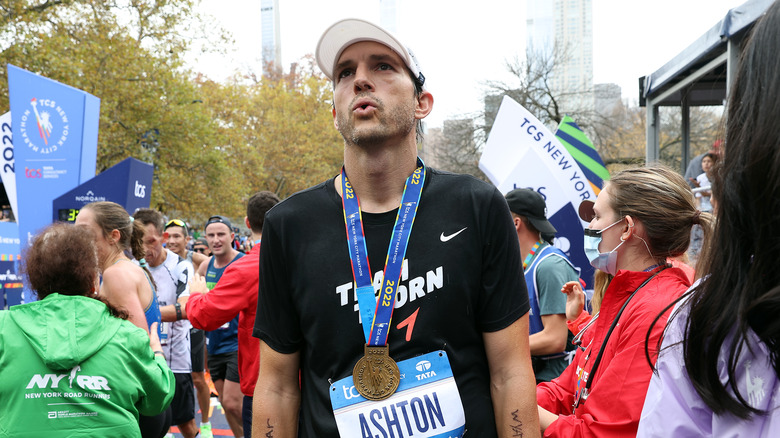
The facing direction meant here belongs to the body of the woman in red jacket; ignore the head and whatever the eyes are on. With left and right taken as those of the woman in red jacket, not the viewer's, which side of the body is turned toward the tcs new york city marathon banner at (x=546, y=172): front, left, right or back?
right

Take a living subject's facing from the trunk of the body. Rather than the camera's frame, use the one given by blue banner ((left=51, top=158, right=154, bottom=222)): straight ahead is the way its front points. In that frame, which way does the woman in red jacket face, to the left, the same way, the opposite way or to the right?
to the right

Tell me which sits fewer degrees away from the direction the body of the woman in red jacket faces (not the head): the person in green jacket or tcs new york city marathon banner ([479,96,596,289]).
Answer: the person in green jacket

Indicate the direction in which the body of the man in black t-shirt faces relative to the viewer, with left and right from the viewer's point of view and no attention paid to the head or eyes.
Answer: facing the viewer

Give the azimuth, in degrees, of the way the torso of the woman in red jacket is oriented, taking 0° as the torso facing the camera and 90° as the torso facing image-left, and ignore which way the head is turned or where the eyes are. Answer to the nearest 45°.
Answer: approximately 90°

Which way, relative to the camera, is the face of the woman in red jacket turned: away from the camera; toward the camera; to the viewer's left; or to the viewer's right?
to the viewer's left

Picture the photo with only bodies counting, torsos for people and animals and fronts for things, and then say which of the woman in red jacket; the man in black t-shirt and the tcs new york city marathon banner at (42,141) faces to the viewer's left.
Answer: the woman in red jacket

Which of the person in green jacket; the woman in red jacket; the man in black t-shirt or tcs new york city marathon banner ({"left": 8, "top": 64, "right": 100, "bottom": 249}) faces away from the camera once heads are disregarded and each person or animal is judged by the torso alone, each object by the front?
the person in green jacket

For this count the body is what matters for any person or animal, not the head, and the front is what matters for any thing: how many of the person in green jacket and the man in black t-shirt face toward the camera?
1

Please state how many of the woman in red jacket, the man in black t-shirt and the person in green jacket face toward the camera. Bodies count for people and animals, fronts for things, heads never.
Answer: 1

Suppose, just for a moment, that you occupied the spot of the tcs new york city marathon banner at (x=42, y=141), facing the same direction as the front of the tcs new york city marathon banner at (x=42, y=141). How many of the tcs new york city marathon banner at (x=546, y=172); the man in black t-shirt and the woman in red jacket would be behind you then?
0

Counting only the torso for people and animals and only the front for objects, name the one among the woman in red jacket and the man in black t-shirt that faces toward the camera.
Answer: the man in black t-shirt

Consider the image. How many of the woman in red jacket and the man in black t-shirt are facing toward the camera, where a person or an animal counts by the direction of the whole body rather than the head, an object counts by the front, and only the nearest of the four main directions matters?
1

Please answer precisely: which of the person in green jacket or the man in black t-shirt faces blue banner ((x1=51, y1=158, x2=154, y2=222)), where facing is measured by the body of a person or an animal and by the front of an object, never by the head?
the person in green jacket

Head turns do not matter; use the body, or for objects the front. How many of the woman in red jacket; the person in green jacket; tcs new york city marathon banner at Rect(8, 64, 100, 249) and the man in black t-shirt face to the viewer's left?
1
